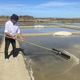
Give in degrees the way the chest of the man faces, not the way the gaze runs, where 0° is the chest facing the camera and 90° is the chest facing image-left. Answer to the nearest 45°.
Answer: approximately 315°
